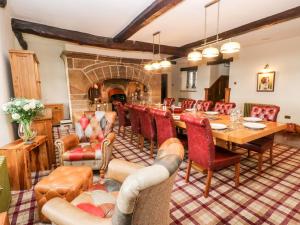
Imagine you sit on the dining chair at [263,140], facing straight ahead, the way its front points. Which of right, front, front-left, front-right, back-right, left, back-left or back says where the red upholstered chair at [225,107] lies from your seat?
right

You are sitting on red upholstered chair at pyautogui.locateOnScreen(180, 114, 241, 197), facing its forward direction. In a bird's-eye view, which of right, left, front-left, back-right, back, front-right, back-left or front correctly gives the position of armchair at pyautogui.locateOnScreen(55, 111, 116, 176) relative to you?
back-left

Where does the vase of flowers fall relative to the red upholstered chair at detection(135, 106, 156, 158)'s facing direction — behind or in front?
behind

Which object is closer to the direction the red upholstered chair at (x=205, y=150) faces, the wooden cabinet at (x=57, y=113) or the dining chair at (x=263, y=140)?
the dining chair

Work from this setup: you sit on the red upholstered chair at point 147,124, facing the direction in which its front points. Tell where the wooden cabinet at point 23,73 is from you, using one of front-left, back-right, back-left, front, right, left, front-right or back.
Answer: back-left

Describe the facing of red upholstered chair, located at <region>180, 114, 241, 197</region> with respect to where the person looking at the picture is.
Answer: facing away from the viewer and to the right of the viewer

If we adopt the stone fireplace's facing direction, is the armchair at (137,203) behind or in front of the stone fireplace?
in front

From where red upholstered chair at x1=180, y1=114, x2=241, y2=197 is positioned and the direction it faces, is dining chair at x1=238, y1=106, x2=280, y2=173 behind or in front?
in front

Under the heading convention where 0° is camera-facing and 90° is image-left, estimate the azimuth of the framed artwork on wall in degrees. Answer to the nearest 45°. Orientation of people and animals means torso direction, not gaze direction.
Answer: approximately 45°

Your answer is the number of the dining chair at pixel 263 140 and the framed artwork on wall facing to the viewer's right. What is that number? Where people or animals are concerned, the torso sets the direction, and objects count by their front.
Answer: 0

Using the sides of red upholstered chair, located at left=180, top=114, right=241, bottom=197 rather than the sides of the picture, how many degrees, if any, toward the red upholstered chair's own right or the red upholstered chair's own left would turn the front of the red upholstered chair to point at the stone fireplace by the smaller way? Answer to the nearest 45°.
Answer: approximately 90° to the red upholstered chair's own left

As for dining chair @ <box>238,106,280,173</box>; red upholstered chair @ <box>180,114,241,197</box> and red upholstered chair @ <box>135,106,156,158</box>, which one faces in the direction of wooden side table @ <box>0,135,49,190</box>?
the dining chair

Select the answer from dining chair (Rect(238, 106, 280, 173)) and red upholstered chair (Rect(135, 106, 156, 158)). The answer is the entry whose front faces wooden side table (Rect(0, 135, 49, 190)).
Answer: the dining chair

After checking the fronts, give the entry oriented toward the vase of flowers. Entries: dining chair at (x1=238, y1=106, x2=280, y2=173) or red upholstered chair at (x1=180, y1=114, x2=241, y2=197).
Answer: the dining chair

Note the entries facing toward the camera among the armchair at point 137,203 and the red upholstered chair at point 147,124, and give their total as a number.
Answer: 0
